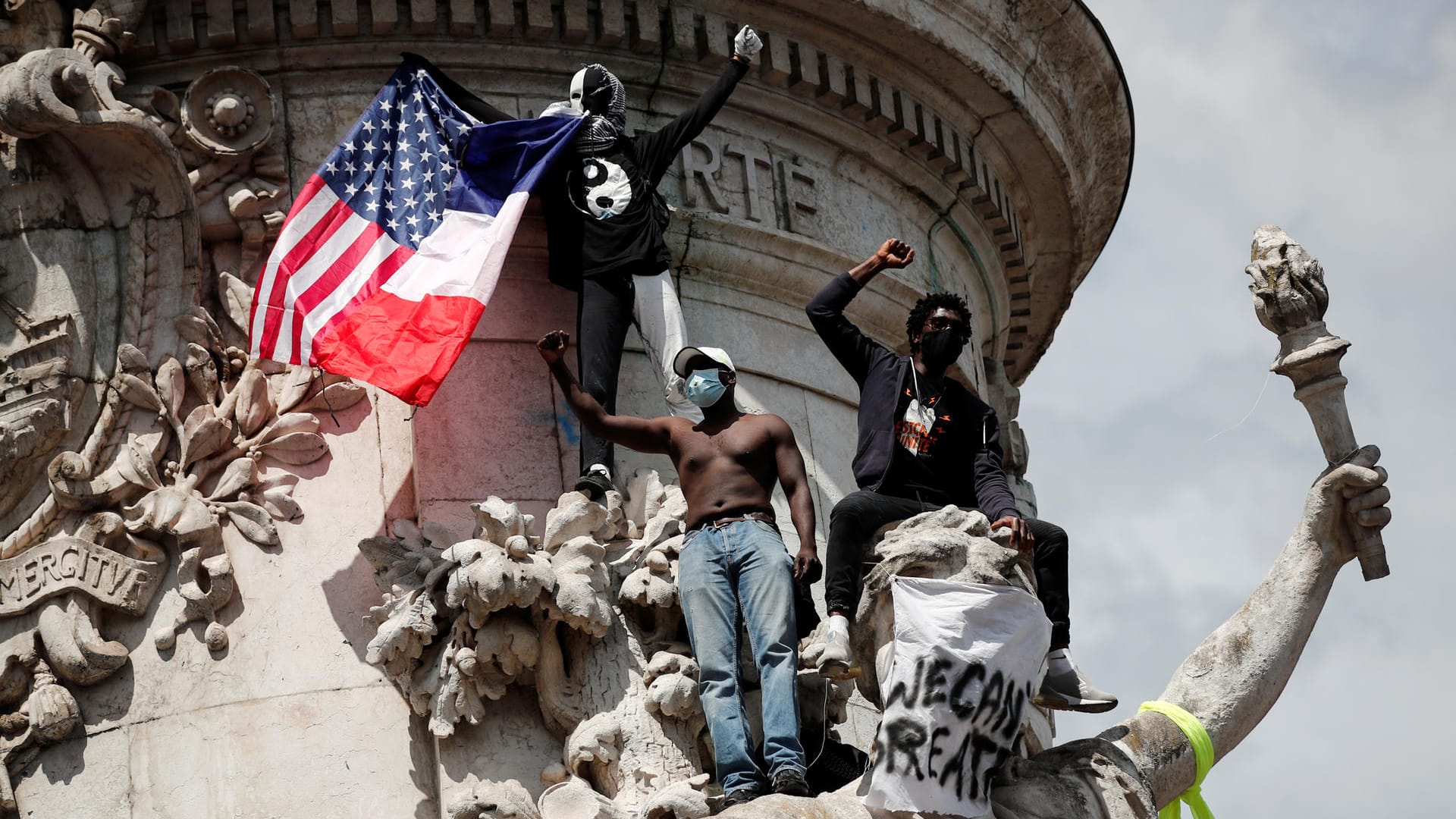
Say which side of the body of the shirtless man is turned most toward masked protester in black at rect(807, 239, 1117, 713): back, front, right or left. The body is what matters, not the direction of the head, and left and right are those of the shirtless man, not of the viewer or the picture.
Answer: left

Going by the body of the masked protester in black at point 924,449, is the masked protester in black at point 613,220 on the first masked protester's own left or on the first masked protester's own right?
on the first masked protester's own right

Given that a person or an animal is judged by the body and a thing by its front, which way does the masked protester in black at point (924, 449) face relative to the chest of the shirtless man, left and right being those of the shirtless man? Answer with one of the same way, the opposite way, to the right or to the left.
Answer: the same way

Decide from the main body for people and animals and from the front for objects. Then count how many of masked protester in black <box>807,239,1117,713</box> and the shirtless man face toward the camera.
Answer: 2

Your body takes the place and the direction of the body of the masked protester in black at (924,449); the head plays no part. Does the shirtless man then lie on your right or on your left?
on your right

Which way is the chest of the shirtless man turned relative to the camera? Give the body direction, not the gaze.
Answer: toward the camera

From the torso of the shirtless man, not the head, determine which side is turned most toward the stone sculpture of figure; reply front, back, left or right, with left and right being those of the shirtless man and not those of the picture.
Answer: left
